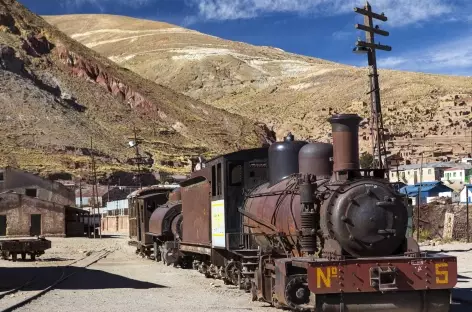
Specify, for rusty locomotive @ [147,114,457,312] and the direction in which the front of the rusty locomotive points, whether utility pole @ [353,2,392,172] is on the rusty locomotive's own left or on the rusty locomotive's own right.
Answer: on the rusty locomotive's own left

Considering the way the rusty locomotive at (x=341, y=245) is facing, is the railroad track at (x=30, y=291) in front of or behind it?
behind

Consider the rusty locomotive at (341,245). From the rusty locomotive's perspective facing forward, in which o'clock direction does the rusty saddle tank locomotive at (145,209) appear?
The rusty saddle tank locomotive is roughly at 7 o'clock from the rusty locomotive.

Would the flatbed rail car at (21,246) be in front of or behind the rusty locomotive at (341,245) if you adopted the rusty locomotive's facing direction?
behind

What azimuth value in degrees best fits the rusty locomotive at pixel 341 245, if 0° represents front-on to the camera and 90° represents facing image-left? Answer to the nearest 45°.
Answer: approximately 315°

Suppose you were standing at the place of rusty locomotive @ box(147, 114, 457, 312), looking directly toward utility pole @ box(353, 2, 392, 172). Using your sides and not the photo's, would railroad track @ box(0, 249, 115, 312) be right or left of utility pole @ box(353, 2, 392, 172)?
left
